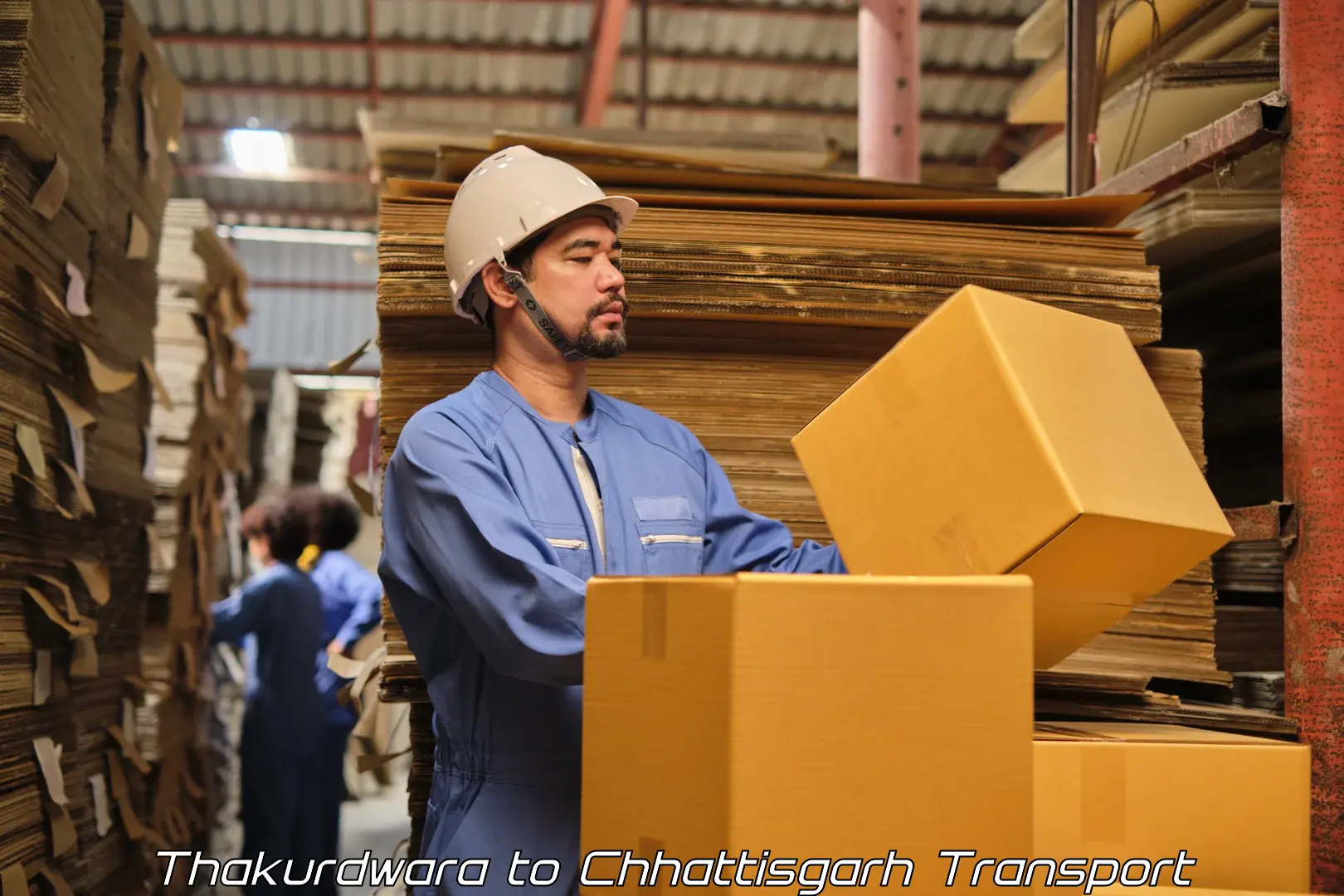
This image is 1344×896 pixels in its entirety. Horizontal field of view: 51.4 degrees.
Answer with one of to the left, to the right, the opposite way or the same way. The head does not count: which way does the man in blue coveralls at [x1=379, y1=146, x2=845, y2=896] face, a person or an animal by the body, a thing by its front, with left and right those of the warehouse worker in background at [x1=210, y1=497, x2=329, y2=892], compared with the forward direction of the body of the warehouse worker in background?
the opposite way

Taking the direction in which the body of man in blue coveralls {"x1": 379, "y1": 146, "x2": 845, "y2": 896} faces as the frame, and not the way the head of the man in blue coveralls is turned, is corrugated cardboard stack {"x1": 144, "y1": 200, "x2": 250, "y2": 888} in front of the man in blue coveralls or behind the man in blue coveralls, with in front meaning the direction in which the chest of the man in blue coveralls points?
behind

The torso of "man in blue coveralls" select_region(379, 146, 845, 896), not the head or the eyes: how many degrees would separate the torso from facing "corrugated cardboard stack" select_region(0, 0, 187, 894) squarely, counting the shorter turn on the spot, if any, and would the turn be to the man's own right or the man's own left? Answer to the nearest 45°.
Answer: approximately 180°

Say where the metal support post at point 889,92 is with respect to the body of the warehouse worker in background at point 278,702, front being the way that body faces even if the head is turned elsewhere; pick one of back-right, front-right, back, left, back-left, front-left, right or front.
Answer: back

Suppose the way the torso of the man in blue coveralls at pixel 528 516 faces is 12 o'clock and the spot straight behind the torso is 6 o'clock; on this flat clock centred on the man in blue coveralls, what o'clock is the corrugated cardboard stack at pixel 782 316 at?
The corrugated cardboard stack is roughly at 9 o'clock from the man in blue coveralls.

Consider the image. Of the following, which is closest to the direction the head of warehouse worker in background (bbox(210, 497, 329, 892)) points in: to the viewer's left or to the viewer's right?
to the viewer's left

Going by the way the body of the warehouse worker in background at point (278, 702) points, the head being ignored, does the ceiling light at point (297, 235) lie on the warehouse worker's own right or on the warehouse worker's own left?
on the warehouse worker's own right

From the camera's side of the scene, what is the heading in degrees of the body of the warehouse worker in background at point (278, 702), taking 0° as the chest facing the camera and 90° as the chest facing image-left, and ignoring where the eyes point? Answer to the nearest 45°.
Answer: approximately 135°

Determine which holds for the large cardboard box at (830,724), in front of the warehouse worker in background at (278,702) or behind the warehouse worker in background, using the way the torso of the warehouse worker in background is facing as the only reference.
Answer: behind

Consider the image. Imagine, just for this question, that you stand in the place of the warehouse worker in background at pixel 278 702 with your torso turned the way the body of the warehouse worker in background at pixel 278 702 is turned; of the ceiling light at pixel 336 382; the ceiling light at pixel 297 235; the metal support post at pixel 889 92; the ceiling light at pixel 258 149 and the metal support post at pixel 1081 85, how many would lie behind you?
2

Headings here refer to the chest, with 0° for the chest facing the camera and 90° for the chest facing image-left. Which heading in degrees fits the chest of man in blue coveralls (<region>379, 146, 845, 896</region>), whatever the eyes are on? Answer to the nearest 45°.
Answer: approximately 315°

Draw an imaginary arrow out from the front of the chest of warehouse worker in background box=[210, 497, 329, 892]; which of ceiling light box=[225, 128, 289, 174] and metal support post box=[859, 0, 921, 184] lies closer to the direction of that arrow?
the ceiling light
